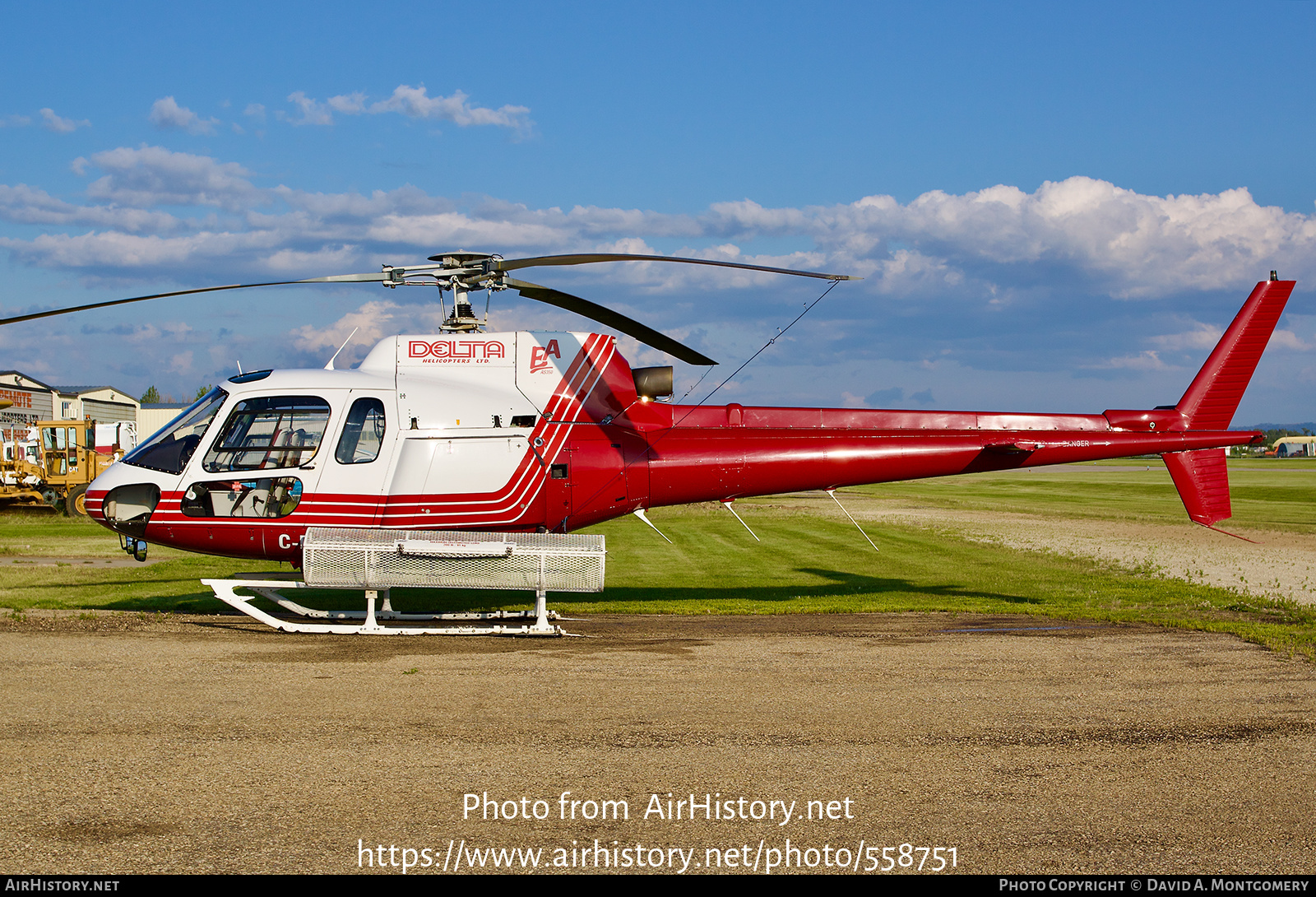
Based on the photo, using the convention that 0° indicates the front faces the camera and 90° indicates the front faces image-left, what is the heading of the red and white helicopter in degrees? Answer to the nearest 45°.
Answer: approximately 90°

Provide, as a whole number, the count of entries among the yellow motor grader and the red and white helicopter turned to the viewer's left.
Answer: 2

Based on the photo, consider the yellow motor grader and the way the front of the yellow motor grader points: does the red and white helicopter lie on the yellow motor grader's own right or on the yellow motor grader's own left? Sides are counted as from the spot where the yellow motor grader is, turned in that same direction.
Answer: on the yellow motor grader's own left

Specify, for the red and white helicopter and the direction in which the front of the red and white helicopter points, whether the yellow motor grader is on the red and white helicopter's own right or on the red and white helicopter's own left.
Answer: on the red and white helicopter's own right

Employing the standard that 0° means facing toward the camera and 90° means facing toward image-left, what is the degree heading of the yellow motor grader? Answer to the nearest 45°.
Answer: approximately 90°
